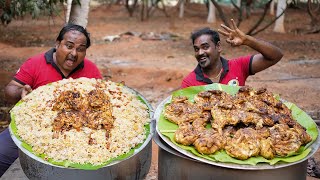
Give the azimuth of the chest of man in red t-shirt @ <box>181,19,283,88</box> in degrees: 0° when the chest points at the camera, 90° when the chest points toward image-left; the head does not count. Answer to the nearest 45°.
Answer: approximately 0°

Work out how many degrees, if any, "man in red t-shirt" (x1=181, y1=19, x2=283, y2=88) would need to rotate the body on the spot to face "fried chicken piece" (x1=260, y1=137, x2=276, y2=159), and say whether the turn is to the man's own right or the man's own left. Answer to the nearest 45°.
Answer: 0° — they already face it

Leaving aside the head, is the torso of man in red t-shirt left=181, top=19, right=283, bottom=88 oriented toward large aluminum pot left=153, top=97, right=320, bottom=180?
yes

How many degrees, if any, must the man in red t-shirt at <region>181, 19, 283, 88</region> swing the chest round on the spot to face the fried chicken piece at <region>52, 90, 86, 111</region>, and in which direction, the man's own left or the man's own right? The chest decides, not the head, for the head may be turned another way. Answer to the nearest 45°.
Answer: approximately 45° to the man's own right

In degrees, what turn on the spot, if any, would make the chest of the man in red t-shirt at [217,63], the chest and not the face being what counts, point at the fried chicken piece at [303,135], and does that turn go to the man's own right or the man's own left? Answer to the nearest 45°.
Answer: approximately 45° to the man's own left

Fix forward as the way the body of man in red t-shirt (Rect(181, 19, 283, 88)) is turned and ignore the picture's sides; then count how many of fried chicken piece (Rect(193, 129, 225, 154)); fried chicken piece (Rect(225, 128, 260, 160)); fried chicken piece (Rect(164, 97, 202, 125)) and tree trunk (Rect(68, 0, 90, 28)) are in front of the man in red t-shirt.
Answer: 3

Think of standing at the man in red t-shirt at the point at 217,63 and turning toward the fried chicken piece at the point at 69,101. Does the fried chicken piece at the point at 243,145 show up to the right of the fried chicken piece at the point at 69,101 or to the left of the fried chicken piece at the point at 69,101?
left

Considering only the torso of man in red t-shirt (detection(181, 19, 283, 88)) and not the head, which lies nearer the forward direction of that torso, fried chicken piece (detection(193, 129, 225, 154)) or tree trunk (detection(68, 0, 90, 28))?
the fried chicken piece

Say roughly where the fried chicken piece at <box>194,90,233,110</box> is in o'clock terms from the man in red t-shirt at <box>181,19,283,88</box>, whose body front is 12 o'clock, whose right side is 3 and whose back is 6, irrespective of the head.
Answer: The fried chicken piece is roughly at 12 o'clock from the man in red t-shirt.

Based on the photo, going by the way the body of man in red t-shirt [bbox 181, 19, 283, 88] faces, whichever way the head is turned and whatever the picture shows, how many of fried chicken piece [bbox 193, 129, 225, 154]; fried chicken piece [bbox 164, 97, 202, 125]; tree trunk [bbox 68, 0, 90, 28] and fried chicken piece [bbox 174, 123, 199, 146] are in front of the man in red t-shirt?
3

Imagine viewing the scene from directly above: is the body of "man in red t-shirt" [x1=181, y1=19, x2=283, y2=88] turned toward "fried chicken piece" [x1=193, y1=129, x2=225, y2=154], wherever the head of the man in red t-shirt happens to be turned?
yes

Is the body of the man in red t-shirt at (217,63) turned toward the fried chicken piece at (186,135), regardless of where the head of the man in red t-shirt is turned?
yes

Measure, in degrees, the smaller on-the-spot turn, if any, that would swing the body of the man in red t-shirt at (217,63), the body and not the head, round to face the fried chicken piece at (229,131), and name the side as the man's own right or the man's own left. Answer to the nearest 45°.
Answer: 0° — they already face it
